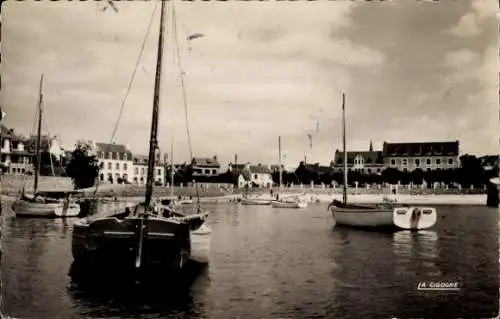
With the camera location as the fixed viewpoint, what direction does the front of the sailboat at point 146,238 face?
facing away from the viewer

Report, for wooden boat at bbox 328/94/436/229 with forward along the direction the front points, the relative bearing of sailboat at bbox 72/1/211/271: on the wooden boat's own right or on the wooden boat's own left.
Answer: on the wooden boat's own left

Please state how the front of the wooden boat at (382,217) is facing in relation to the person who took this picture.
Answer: facing away from the viewer and to the left of the viewer
